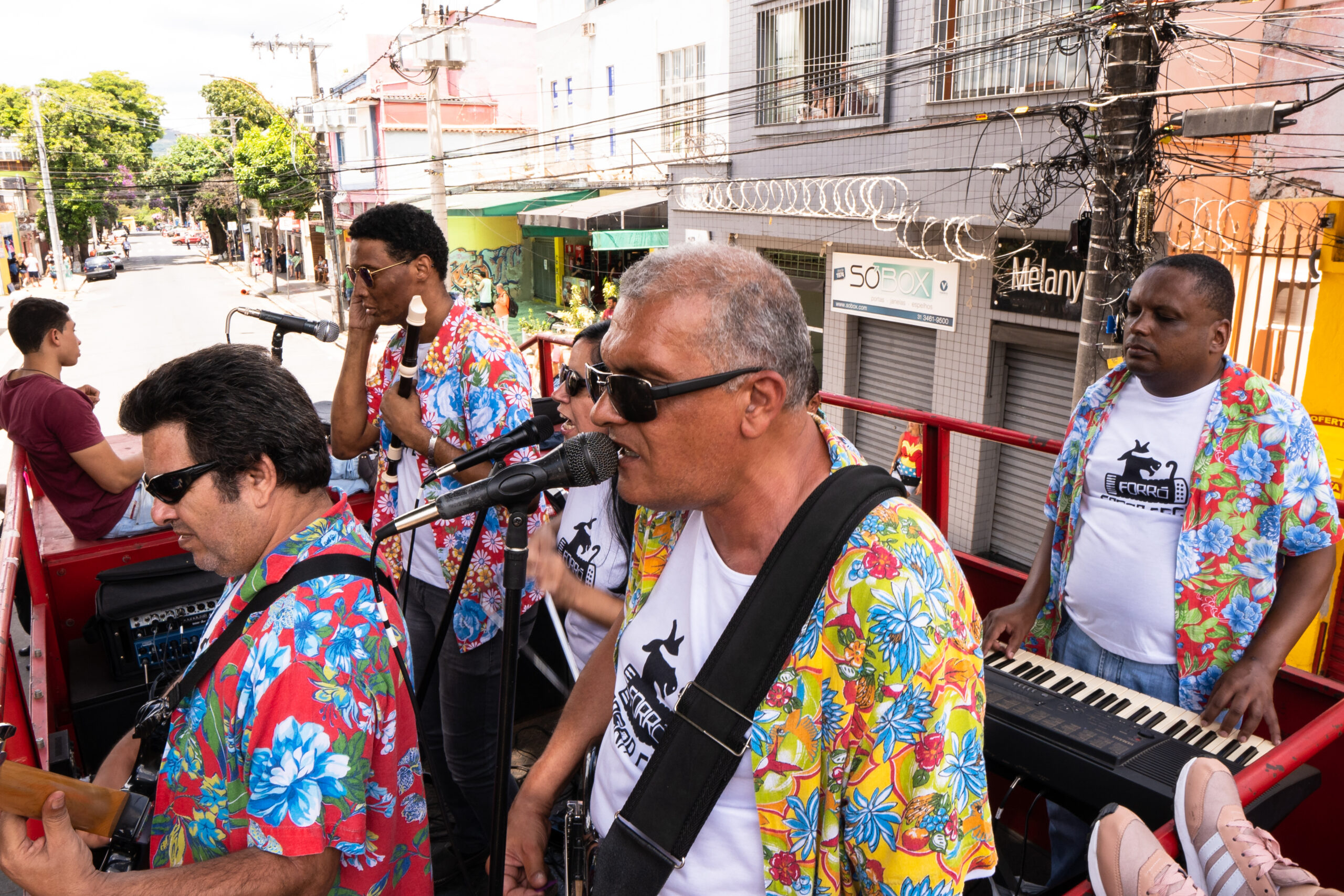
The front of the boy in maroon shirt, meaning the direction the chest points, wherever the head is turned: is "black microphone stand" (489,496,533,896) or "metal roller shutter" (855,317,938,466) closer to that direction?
the metal roller shutter

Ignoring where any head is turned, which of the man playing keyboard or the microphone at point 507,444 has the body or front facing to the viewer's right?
the microphone

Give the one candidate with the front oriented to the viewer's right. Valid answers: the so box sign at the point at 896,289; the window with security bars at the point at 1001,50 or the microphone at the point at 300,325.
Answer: the microphone

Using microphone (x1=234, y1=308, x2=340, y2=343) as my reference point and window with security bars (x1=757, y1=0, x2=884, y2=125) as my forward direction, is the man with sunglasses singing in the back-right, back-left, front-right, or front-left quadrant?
back-right

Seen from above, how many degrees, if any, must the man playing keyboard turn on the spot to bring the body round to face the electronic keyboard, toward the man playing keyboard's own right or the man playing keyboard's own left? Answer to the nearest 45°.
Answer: approximately 45° to the man playing keyboard's own left

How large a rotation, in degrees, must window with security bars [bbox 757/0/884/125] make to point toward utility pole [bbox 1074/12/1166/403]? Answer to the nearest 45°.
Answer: approximately 45° to its left

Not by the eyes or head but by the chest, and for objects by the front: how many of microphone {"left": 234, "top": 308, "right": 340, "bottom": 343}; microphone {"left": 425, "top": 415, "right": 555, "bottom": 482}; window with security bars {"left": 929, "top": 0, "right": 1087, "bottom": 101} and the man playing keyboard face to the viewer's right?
2

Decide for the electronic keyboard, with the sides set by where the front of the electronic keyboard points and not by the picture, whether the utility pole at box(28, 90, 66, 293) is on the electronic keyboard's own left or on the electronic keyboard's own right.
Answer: on the electronic keyboard's own left

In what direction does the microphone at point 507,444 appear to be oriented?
to the viewer's right
